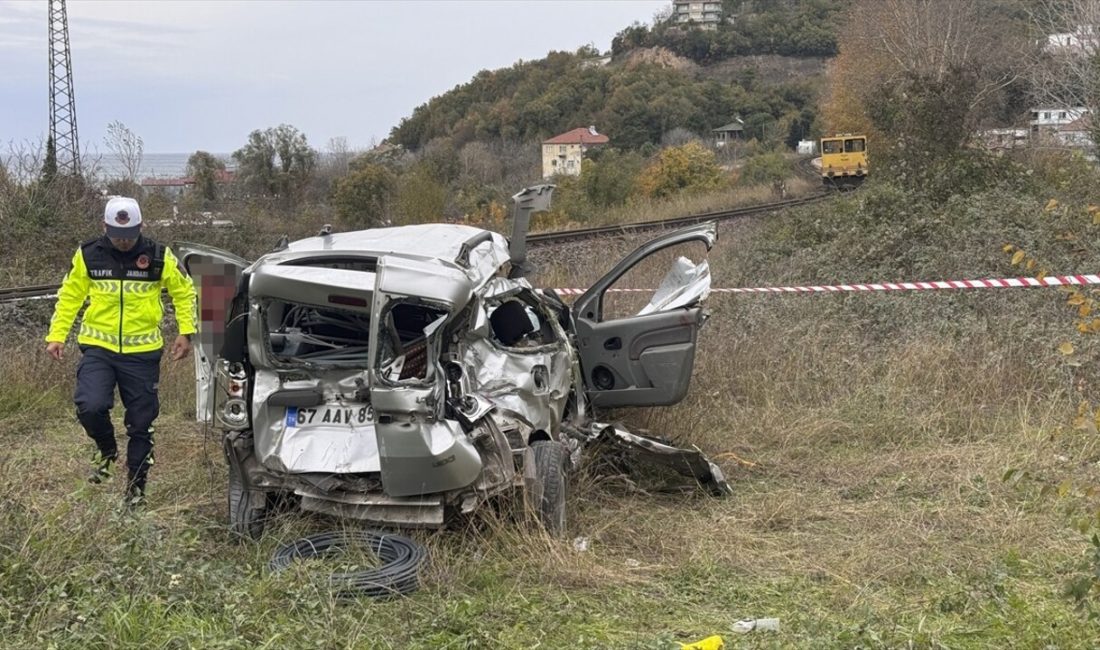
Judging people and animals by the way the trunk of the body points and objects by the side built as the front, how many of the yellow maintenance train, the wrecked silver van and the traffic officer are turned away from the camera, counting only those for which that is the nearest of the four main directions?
1

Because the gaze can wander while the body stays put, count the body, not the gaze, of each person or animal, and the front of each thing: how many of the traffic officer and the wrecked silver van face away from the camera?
1

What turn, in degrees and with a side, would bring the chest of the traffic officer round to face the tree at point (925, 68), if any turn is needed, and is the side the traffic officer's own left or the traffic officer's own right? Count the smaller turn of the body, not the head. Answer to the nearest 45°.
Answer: approximately 135° to the traffic officer's own left

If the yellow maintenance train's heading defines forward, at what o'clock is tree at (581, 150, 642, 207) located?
The tree is roughly at 2 o'clock from the yellow maintenance train.

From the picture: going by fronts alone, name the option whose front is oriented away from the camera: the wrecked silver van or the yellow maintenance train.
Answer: the wrecked silver van

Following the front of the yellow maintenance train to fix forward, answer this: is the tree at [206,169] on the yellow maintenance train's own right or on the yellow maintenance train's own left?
on the yellow maintenance train's own right

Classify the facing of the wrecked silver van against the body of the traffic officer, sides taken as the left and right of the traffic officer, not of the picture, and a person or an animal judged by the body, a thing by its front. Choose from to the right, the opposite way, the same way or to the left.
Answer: the opposite way

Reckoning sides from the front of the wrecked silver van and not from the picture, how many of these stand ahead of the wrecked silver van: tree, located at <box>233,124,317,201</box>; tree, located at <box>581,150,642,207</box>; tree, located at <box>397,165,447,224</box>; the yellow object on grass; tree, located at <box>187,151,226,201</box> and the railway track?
5

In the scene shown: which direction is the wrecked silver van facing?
away from the camera

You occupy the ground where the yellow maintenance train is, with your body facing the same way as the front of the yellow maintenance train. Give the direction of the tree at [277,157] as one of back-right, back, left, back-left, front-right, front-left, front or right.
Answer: right

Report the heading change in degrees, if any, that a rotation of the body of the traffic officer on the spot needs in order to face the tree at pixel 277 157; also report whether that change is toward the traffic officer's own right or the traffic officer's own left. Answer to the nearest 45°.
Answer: approximately 180°
